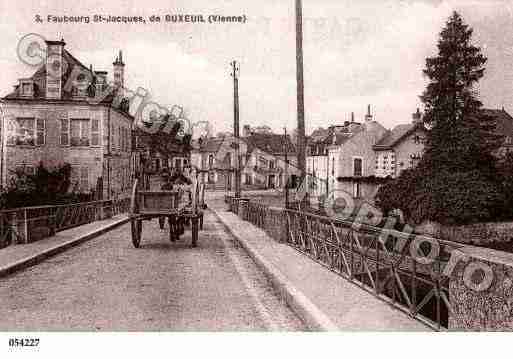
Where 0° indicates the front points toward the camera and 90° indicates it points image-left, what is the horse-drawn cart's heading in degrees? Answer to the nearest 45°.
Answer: approximately 180°

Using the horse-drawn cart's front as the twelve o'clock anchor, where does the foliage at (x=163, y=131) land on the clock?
The foliage is roughly at 12 o'clock from the horse-drawn cart.

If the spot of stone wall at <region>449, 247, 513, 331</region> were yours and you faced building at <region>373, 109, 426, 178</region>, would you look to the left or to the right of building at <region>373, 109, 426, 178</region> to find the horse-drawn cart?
left

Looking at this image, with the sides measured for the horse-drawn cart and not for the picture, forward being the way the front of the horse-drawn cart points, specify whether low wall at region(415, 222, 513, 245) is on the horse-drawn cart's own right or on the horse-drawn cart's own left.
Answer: on the horse-drawn cart's own right

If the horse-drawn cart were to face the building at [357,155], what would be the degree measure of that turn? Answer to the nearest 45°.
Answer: approximately 45° to its right

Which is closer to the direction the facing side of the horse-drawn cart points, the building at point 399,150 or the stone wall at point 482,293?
the building

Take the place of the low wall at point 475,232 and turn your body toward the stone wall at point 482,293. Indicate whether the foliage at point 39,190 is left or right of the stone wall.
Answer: right
